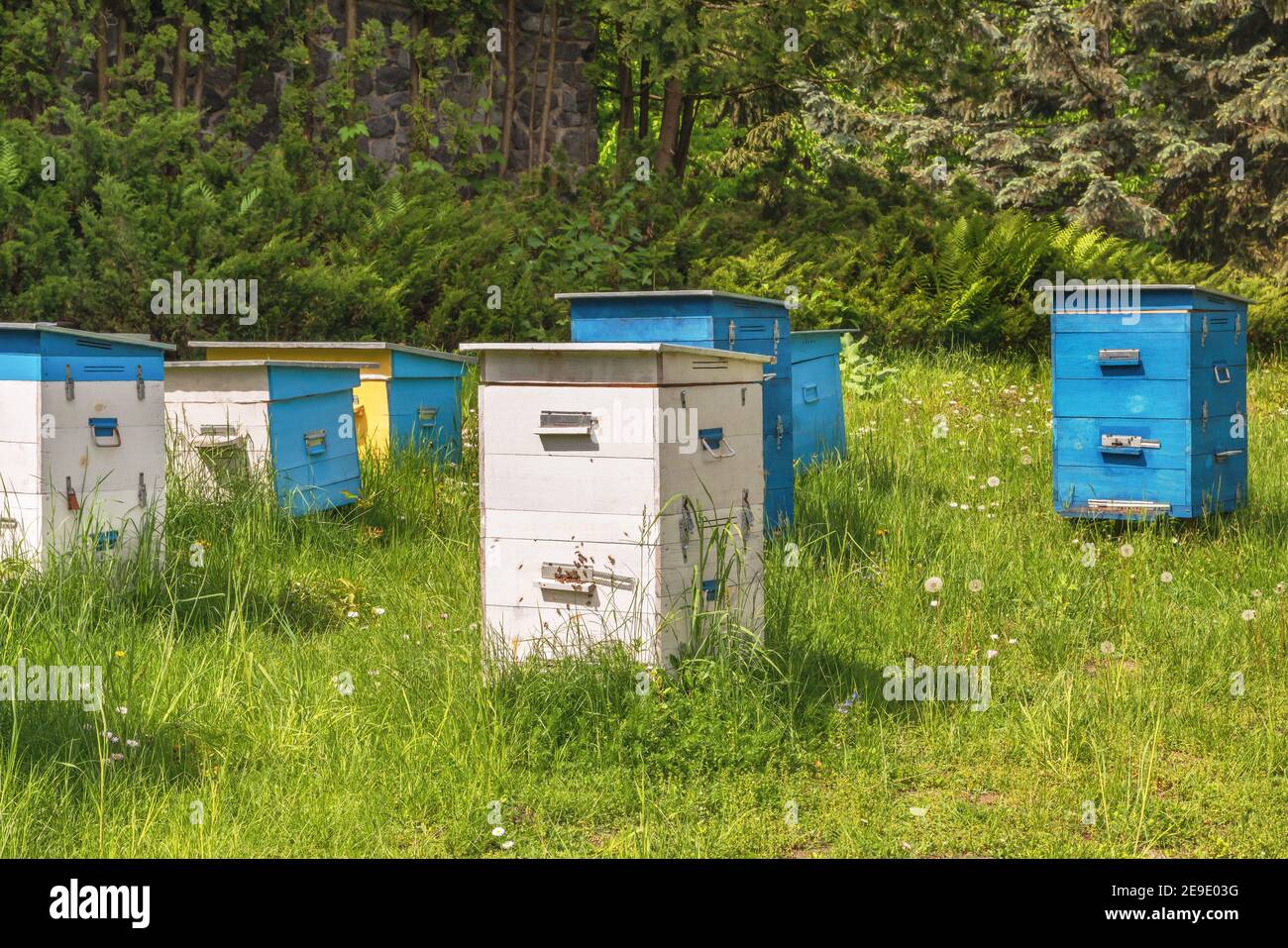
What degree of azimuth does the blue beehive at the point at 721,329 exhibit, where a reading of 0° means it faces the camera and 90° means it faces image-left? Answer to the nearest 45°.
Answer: approximately 45°

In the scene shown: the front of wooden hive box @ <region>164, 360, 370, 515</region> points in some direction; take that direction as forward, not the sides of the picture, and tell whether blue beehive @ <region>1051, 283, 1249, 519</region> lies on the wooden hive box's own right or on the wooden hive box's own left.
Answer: on the wooden hive box's own left

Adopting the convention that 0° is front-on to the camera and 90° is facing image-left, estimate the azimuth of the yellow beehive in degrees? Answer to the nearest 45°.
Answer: approximately 45°

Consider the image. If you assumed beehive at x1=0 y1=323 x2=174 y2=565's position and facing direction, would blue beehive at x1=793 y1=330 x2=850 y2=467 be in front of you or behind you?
behind

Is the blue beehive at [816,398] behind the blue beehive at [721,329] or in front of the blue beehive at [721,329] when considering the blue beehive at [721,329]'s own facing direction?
behind

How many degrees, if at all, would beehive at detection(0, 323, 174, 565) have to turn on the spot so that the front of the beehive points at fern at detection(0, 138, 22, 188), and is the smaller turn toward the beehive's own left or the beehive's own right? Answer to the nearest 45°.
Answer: approximately 135° to the beehive's own right

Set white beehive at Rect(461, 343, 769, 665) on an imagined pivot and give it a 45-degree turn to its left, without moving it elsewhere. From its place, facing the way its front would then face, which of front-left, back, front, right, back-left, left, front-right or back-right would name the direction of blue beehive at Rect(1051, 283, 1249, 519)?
back-left
